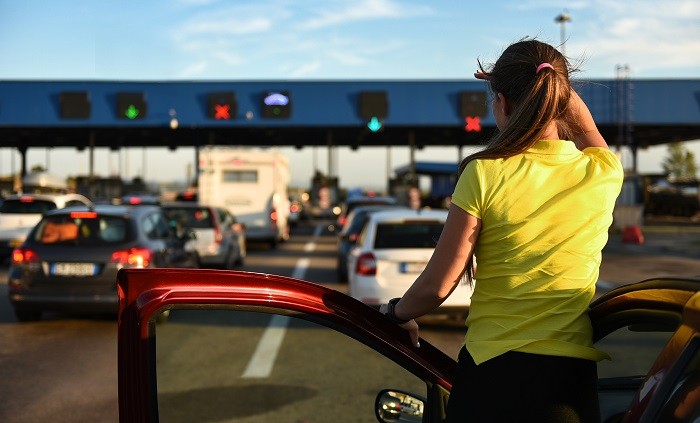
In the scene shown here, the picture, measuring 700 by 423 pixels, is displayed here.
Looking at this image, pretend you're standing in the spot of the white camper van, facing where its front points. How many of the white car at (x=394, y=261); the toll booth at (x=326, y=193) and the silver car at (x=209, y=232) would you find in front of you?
1

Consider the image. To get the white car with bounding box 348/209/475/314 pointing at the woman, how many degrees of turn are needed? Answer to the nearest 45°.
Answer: approximately 180°

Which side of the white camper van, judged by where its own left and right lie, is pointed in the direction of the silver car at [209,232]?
back

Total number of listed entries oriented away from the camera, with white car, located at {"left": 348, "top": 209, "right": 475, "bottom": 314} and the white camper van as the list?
2

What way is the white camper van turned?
away from the camera

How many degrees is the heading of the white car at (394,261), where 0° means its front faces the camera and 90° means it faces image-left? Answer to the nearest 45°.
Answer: approximately 180°

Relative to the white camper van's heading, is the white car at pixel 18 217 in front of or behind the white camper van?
behind

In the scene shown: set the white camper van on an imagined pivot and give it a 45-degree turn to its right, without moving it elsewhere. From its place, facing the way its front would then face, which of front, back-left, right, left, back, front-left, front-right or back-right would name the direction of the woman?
back-right

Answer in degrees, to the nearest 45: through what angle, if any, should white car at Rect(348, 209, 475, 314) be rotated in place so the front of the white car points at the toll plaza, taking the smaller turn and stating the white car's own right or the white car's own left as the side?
0° — it already faces it

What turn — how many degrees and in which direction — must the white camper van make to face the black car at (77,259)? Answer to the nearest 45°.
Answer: approximately 180°
